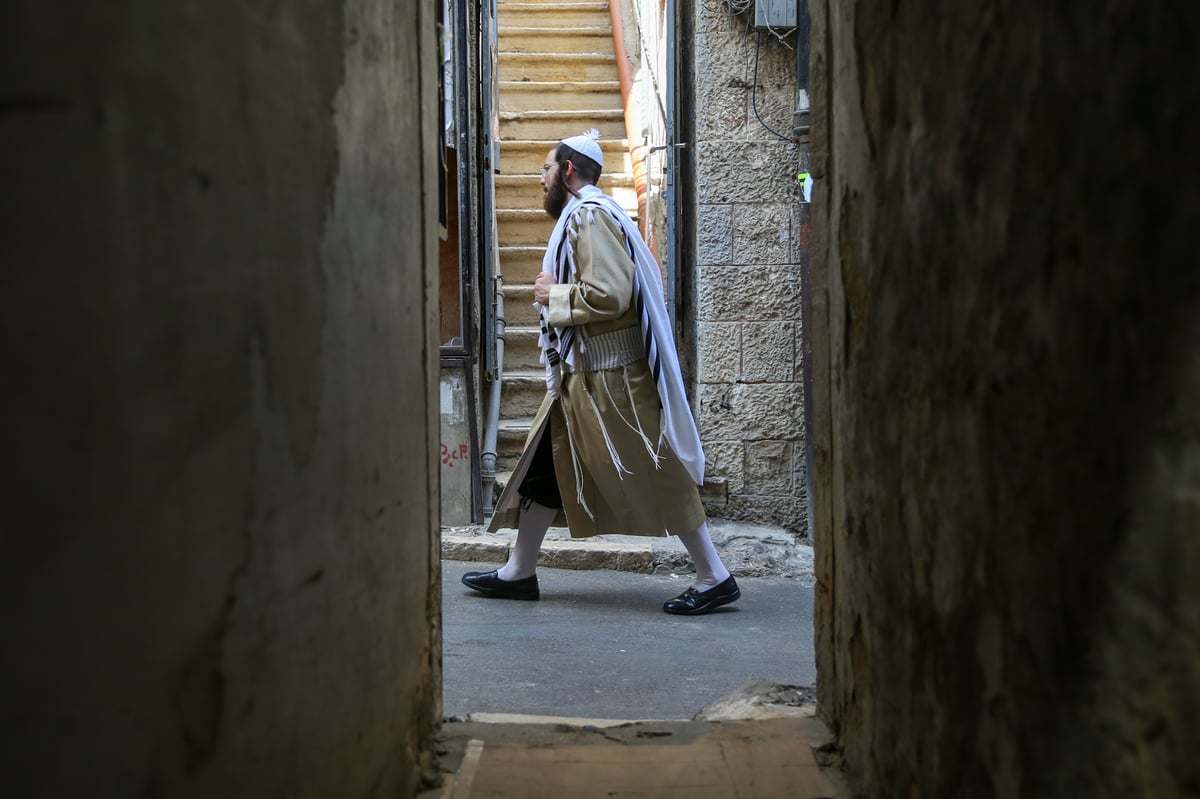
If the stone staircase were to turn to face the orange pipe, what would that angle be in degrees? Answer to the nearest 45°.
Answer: approximately 45° to its left

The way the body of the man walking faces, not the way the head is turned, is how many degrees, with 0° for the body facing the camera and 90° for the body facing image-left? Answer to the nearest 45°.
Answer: approximately 90°

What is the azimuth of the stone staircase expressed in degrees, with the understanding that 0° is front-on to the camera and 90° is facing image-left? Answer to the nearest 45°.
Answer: approximately 0°

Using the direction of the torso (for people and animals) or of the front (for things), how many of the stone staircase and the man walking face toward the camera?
1

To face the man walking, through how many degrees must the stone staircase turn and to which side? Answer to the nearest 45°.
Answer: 0° — it already faces them

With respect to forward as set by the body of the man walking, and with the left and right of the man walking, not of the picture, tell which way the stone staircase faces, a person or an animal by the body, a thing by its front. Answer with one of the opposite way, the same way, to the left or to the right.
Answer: to the left

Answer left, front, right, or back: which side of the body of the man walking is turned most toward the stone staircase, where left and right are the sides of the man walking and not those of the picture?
right
